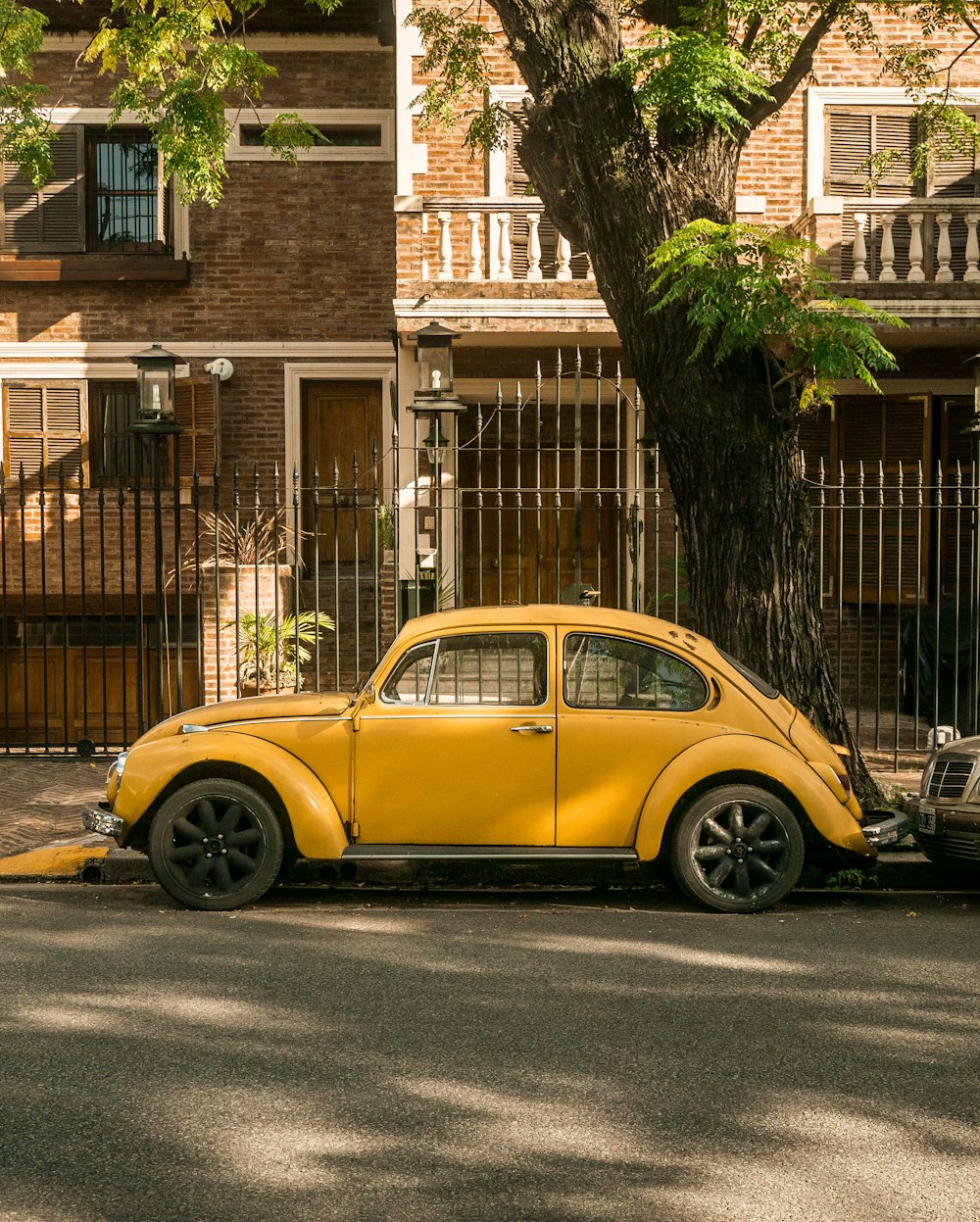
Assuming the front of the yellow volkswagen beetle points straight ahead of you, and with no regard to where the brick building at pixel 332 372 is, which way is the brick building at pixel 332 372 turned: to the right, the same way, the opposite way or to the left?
to the left

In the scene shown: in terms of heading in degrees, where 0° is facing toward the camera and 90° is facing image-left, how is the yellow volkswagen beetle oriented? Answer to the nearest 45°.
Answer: approximately 90°

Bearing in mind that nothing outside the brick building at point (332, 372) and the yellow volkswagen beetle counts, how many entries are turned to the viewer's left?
1

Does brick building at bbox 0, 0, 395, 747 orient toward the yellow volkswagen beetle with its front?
yes

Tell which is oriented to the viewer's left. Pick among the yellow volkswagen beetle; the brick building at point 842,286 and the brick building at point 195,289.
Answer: the yellow volkswagen beetle

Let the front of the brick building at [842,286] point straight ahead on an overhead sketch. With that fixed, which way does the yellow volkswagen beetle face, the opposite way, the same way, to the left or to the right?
to the right

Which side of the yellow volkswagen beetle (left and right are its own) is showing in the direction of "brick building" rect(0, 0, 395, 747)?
right
